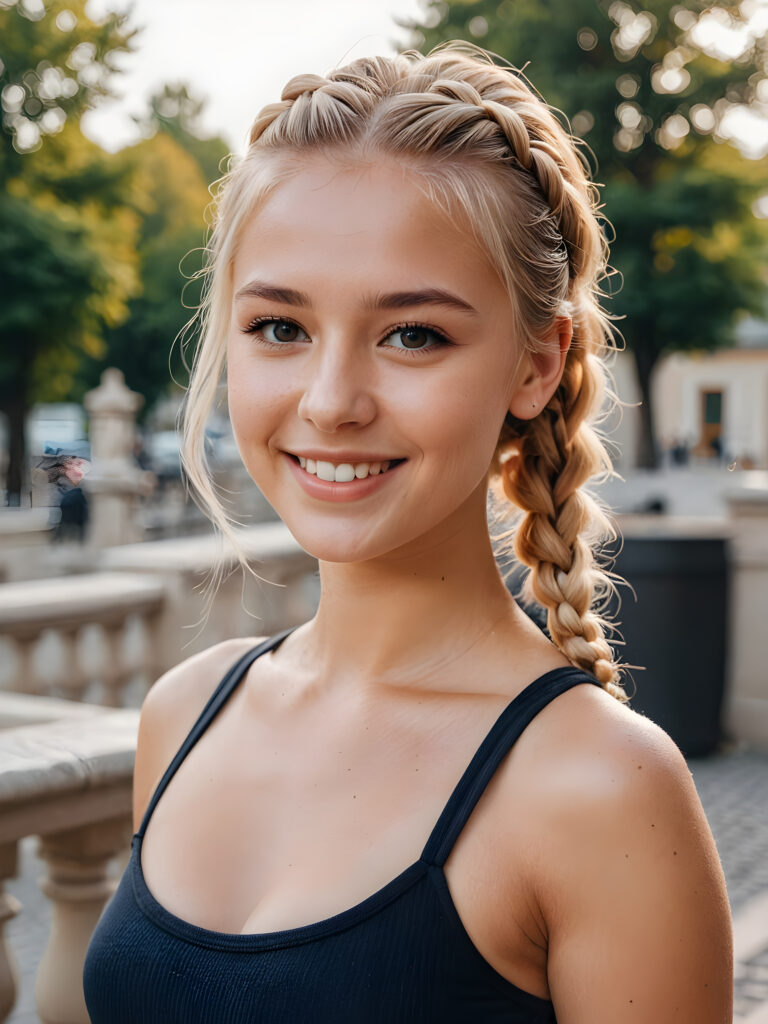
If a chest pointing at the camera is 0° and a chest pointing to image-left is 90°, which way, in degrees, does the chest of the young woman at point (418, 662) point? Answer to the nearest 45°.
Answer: approximately 45°

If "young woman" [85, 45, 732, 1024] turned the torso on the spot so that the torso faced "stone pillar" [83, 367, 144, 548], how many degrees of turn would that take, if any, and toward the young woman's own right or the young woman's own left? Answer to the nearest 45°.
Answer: approximately 135° to the young woman's own right

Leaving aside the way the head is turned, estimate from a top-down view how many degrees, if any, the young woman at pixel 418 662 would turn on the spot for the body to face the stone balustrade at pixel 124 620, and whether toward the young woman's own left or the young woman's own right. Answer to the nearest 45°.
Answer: approximately 135° to the young woman's own right

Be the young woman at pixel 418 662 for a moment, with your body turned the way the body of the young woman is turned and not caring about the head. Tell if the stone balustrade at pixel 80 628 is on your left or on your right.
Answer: on your right

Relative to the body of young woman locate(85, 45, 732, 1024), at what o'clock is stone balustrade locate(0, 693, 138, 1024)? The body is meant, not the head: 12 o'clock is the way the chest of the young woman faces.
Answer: The stone balustrade is roughly at 3 o'clock from the young woman.
